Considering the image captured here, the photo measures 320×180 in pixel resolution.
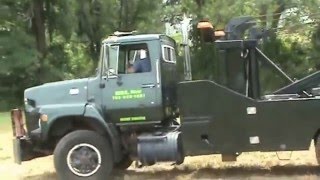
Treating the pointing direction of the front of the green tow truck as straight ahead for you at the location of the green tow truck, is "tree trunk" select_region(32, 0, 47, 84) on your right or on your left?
on your right

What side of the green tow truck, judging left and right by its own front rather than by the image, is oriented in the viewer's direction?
left
